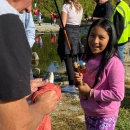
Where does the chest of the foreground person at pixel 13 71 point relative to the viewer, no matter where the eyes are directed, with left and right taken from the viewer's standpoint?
facing to the right of the viewer

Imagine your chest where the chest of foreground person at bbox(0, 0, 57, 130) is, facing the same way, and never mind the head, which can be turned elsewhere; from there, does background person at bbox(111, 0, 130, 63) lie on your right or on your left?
on your left

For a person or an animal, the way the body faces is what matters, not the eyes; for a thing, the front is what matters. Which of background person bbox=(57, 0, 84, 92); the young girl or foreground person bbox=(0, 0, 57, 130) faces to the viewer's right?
foreground person bbox=(0, 0, 57, 130)

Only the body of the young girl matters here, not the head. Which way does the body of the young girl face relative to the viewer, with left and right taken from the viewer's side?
facing the viewer and to the left of the viewer

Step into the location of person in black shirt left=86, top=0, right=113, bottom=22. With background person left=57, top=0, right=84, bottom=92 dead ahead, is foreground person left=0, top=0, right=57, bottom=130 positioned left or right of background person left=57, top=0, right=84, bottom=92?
left

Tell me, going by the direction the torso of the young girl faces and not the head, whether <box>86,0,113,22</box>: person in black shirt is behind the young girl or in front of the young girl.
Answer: behind

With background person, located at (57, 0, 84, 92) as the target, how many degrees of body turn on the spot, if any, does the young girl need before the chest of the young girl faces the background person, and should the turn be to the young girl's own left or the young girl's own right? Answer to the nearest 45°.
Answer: approximately 135° to the young girl's own right

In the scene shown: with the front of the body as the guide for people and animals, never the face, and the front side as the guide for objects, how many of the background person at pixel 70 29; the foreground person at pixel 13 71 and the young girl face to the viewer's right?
1
